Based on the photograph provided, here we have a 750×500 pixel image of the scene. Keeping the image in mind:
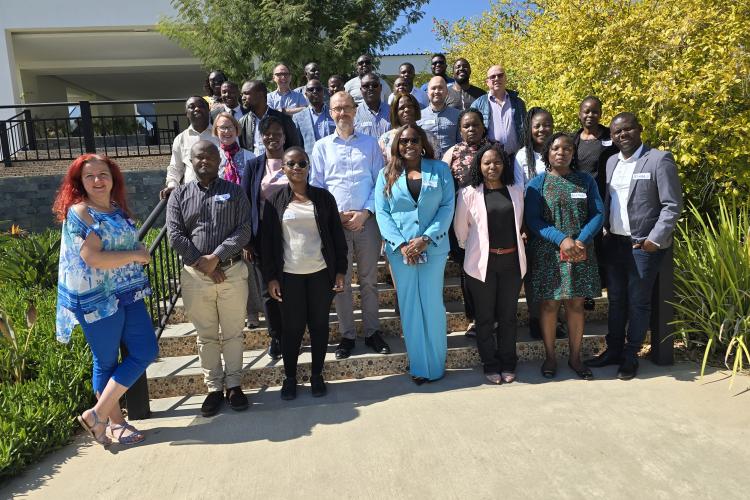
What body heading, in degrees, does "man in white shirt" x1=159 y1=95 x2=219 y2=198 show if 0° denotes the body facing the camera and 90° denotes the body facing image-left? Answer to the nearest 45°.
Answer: approximately 0°

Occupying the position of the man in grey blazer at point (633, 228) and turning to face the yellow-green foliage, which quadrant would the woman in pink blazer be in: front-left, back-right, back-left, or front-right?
back-left

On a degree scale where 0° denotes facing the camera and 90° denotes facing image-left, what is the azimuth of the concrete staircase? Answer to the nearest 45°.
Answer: approximately 0°

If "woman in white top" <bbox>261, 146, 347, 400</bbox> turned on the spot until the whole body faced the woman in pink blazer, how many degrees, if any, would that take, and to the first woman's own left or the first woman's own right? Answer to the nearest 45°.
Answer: approximately 90° to the first woman's own left

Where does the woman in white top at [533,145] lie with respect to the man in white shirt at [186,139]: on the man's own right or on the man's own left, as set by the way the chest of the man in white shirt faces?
on the man's own left

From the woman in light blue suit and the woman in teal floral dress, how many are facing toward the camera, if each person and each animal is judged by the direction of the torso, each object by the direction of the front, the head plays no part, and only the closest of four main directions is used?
2

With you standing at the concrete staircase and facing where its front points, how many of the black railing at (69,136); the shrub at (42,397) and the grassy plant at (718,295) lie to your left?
1

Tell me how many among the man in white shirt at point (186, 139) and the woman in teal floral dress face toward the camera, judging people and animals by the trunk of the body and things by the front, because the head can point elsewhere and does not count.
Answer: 2

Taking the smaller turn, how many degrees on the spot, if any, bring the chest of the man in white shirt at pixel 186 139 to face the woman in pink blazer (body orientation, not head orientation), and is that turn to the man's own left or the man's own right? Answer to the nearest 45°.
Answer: approximately 45° to the man's own left
